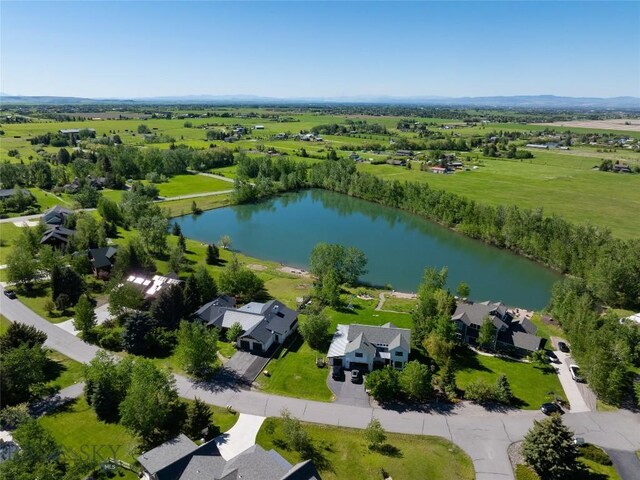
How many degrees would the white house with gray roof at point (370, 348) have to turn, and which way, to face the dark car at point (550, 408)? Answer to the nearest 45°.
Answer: approximately 90° to its left

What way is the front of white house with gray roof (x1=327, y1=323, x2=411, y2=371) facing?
toward the camera

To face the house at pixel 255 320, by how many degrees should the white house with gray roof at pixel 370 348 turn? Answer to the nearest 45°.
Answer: approximately 90° to its right

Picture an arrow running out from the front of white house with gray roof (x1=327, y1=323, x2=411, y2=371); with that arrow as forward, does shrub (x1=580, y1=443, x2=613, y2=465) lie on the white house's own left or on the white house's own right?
on the white house's own left

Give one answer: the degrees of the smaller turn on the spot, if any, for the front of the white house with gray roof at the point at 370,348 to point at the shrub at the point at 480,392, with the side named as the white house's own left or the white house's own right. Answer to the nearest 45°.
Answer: approximately 45° to the white house's own left

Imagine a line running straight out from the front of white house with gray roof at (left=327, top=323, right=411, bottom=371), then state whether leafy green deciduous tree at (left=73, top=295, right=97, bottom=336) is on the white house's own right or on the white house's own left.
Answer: on the white house's own right

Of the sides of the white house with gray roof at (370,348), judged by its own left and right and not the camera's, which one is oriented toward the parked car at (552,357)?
left

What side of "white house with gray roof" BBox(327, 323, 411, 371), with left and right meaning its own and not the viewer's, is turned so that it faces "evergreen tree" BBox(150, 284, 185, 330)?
right

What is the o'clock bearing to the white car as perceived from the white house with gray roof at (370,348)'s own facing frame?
The white car is roughly at 9 o'clock from the white house with gray roof.

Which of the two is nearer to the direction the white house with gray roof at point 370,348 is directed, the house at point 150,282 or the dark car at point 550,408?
the dark car

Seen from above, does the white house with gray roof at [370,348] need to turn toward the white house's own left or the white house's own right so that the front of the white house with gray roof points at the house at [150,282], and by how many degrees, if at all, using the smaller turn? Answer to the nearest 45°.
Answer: approximately 90° to the white house's own right

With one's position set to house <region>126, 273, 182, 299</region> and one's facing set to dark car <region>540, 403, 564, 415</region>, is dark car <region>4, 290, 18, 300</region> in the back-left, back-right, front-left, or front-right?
back-right

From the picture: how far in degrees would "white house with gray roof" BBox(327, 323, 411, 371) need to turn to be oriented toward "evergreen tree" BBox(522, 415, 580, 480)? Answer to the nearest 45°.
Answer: approximately 45° to its left

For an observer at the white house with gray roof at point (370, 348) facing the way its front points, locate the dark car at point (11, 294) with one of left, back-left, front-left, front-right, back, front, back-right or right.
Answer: right

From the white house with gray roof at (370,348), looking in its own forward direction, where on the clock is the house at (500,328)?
The house is roughly at 8 o'clock from the white house with gray roof.
